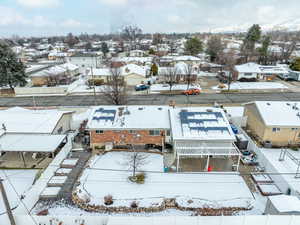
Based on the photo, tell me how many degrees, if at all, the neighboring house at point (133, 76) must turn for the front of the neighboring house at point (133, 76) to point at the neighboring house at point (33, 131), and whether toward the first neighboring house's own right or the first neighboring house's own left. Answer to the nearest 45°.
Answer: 0° — it already faces it

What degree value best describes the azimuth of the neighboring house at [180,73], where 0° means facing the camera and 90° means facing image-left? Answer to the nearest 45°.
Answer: approximately 0°

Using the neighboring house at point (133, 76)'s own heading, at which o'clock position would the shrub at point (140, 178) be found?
The shrub is roughly at 12 o'clock from the neighboring house.

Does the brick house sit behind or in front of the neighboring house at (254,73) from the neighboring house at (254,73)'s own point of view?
in front

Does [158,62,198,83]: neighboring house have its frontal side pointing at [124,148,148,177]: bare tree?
yes

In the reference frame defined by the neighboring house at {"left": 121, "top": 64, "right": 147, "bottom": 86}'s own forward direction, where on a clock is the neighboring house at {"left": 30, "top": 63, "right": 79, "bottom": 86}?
the neighboring house at {"left": 30, "top": 63, "right": 79, "bottom": 86} is roughly at 3 o'clock from the neighboring house at {"left": 121, "top": 64, "right": 147, "bottom": 86}.

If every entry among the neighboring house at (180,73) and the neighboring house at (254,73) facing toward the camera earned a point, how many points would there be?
2

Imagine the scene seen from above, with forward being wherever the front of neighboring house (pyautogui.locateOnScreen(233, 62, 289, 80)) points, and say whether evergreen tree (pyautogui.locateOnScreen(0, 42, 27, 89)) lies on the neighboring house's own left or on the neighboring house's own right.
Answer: on the neighboring house's own right

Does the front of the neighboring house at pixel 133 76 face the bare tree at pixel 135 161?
yes

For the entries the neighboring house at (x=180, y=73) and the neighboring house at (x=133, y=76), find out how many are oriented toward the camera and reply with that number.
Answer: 2

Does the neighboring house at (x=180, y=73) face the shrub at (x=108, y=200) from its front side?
yes
